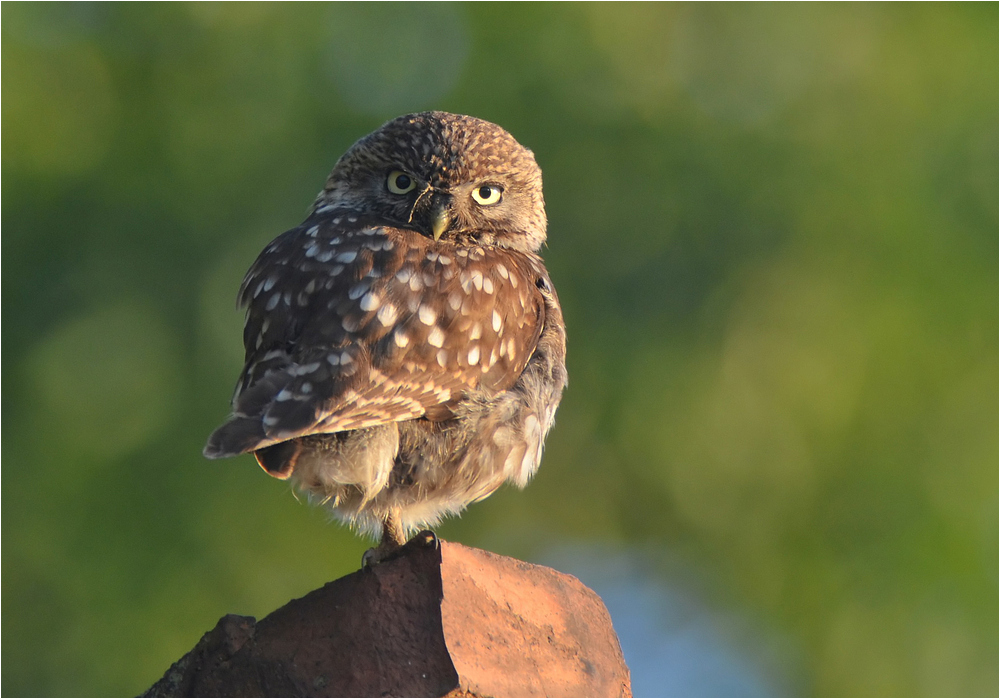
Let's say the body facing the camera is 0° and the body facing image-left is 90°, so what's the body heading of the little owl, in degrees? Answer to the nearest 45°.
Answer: approximately 270°
